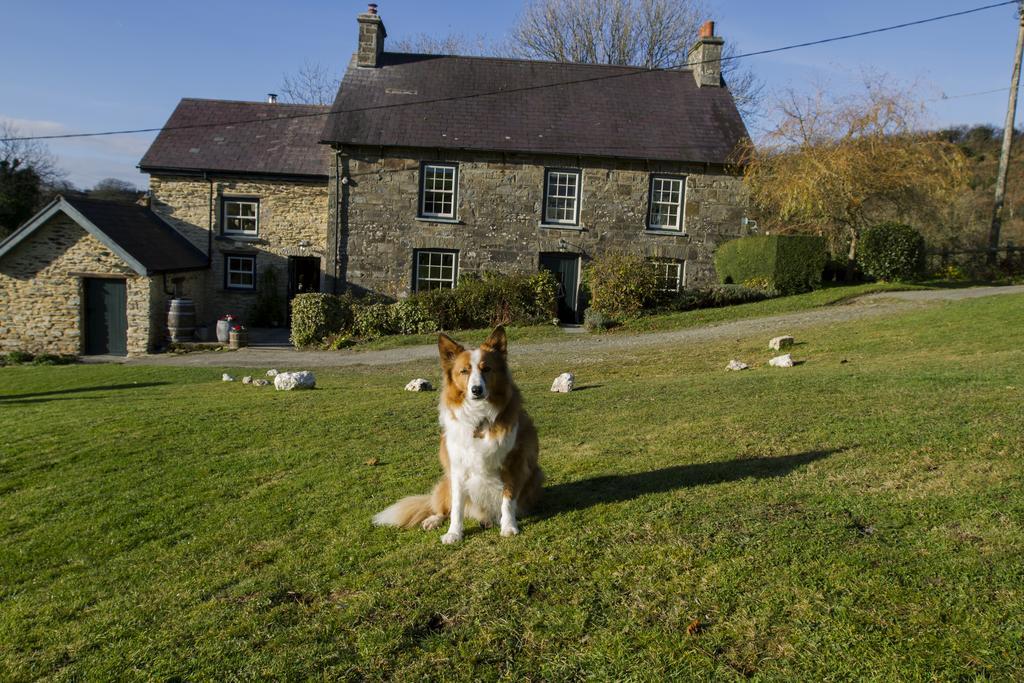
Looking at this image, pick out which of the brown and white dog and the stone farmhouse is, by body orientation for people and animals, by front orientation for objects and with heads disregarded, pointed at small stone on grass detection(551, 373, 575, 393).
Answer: the stone farmhouse

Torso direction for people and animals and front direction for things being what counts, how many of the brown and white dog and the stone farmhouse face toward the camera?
2

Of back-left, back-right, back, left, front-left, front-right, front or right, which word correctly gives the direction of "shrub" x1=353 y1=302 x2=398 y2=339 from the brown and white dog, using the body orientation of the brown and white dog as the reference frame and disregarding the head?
back

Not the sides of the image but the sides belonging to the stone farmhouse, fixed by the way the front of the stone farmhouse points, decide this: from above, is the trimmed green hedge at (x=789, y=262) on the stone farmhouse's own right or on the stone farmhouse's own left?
on the stone farmhouse's own left

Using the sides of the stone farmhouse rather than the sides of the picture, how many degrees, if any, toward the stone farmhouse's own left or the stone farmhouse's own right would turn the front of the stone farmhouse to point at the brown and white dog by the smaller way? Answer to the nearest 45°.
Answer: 0° — it already faces it

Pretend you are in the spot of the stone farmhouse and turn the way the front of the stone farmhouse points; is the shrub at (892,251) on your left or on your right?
on your left

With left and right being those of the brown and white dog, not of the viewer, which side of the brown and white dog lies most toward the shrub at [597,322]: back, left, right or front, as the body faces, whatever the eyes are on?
back

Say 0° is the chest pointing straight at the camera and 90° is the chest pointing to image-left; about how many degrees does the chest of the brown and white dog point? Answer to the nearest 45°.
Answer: approximately 0°
